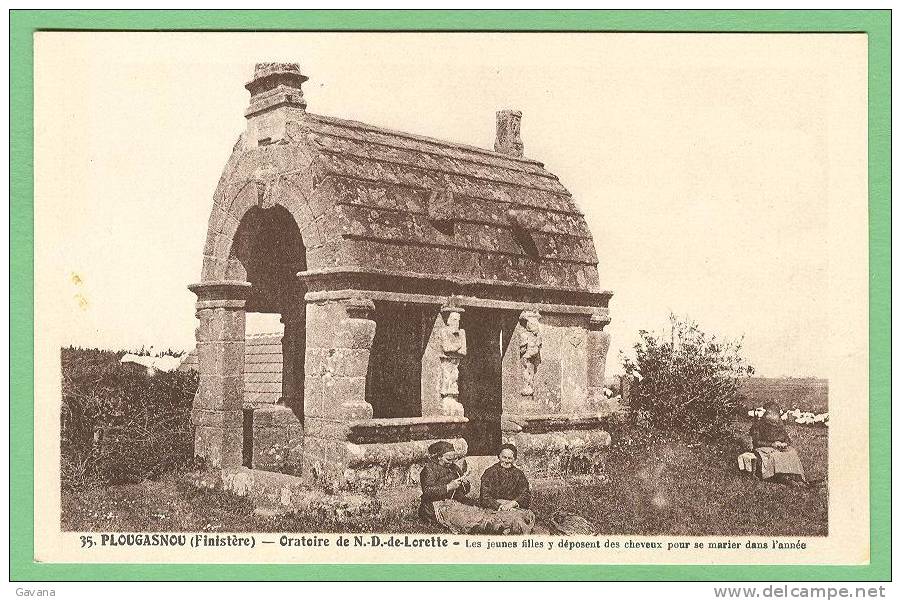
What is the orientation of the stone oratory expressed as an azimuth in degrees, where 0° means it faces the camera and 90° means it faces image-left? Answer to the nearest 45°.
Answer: approximately 45°

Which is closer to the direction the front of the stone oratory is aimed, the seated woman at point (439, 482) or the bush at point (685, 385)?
the seated woman

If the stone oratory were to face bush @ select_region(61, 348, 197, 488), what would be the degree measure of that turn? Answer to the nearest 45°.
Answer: approximately 45° to its right

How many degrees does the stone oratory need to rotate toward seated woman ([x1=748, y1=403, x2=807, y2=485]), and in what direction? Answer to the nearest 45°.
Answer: approximately 135° to its left

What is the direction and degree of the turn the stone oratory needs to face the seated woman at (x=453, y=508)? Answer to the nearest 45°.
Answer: approximately 45° to its left

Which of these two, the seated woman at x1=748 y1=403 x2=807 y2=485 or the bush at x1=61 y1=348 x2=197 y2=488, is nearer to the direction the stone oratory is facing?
the bush
